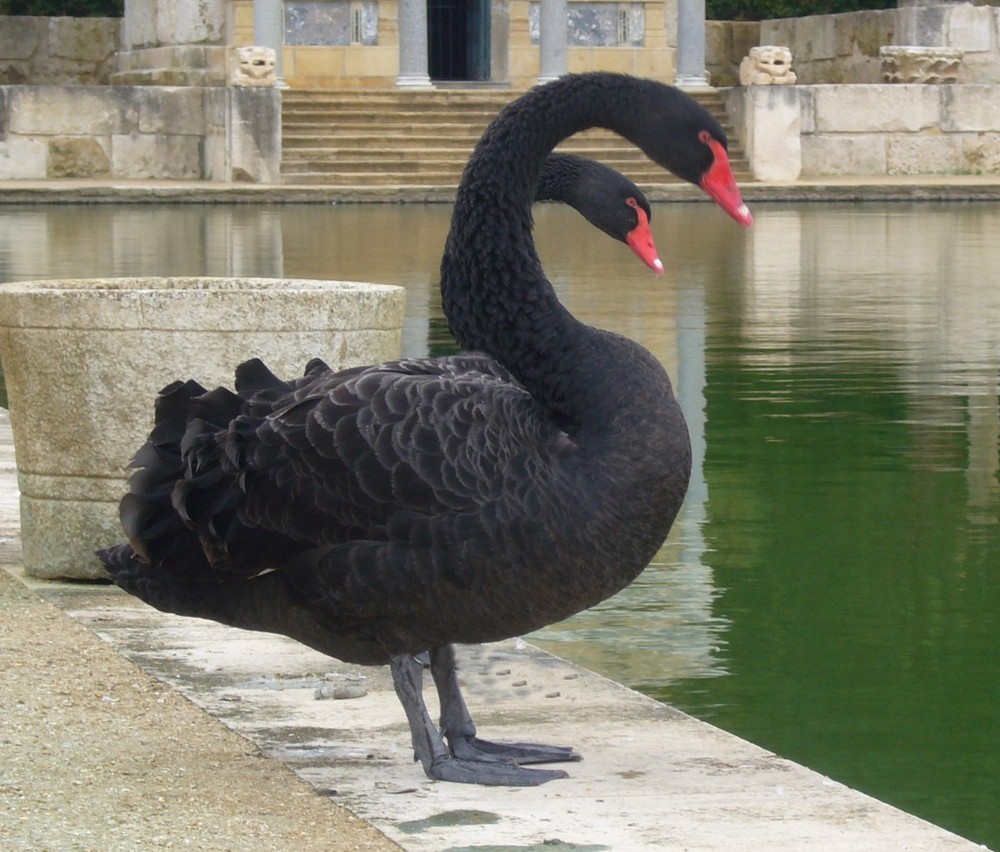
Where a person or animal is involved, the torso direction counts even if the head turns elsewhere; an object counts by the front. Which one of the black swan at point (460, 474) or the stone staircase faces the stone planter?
the stone staircase

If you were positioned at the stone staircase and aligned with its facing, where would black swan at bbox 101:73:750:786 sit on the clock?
The black swan is roughly at 12 o'clock from the stone staircase.

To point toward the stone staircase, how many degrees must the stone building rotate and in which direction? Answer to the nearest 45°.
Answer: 0° — it already faces it

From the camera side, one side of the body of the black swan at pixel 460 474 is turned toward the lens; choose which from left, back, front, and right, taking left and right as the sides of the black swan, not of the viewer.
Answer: right

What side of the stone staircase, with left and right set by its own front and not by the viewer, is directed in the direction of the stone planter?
front

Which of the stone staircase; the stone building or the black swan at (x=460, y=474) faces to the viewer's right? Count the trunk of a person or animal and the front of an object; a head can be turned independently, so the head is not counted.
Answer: the black swan

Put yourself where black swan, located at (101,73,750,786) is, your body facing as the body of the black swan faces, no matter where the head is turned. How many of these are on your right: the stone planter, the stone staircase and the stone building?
0

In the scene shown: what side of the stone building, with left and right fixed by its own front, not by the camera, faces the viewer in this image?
front

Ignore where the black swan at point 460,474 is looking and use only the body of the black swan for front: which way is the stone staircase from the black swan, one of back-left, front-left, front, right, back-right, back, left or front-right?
left

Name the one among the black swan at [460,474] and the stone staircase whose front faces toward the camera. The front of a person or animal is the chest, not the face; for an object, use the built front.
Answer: the stone staircase

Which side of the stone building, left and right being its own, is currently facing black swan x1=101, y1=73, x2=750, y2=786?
front

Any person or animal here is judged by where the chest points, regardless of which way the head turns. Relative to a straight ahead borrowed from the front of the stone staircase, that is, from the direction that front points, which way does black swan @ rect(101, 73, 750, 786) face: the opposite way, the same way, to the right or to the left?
to the left

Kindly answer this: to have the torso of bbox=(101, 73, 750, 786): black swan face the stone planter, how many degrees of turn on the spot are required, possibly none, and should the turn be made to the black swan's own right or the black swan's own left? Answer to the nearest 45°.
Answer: approximately 135° to the black swan's own left

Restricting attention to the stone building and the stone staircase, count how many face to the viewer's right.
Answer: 0

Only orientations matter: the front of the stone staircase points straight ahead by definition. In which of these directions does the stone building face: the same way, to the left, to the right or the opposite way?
the same way

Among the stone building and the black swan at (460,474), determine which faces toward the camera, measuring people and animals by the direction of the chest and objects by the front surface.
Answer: the stone building

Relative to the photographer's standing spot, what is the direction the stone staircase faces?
facing the viewer

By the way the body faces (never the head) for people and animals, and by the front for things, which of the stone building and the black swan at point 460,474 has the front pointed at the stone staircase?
the stone building

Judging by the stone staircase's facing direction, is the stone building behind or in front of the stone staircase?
behind
